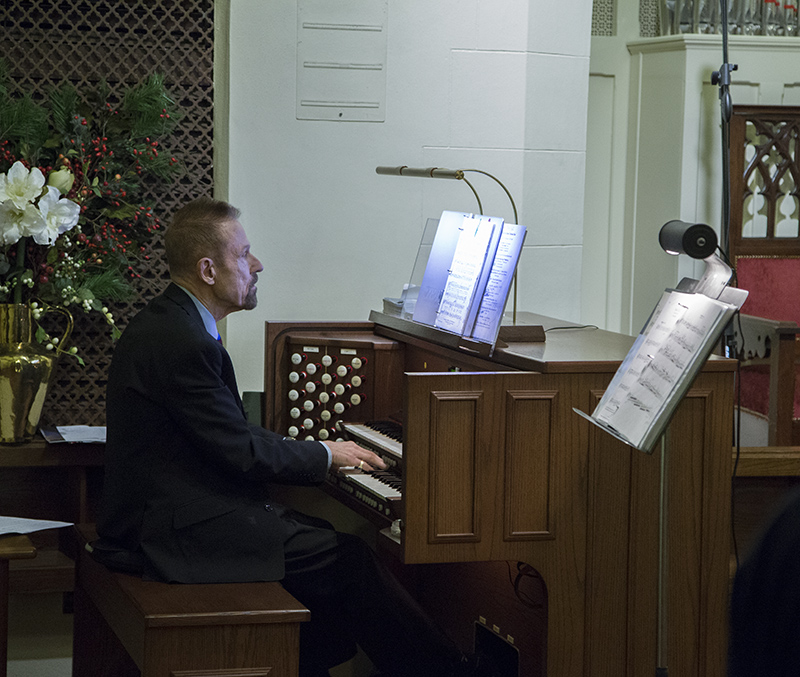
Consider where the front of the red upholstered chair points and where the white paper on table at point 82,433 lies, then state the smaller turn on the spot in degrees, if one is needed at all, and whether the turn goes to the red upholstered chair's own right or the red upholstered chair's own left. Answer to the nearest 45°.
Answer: approximately 90° to the red upholstered chair's own right

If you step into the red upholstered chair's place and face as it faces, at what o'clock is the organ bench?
The organ bench is roughly at 2 o'clock from the red upholstered chair.

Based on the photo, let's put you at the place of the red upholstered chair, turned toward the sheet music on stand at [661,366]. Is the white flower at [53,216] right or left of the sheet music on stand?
right

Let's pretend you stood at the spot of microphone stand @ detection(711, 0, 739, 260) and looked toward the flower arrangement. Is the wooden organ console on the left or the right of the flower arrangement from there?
left

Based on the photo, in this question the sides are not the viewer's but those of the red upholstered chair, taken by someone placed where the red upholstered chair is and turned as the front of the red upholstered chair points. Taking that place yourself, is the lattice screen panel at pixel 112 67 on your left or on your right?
on your right

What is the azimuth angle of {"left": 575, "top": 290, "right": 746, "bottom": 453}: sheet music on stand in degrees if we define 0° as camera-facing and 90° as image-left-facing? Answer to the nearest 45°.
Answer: approximately 45°

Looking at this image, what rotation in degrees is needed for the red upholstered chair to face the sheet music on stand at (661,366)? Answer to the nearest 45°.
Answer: approximately 45° to its right

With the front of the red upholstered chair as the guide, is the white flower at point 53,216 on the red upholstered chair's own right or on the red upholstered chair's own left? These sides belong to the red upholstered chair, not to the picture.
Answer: on the red upholstered chair's own right

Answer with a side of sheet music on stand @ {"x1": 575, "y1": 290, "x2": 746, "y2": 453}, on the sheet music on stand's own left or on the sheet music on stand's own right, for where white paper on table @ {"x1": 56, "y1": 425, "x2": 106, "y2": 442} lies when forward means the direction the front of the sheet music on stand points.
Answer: on the sheet music on stand's own right

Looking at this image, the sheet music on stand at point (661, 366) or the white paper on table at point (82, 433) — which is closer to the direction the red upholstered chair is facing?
the sheet music on stand
